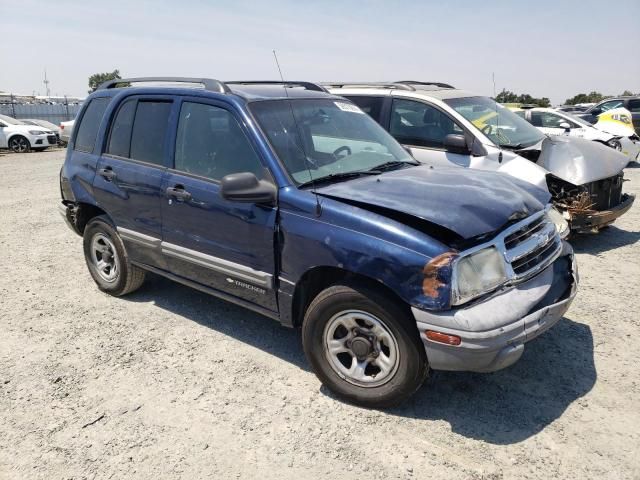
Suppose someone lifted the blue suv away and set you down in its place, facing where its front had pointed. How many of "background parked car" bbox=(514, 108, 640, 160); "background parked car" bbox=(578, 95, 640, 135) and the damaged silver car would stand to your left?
3

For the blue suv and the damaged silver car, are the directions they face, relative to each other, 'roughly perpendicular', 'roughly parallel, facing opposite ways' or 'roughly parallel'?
roughly parallel

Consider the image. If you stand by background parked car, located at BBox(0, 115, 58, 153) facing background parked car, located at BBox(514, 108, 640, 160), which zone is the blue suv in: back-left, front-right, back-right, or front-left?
front-right

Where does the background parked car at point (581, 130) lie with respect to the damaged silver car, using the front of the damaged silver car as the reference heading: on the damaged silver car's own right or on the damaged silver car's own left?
on the damaged silver car's own left

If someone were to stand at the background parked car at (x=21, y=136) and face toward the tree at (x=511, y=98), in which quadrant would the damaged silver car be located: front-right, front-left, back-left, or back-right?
front-right

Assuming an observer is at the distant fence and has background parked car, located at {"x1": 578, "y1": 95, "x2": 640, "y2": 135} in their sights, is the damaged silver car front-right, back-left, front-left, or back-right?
front-right

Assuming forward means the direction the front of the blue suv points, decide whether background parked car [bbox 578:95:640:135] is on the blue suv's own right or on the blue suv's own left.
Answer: on the blue suv's own left

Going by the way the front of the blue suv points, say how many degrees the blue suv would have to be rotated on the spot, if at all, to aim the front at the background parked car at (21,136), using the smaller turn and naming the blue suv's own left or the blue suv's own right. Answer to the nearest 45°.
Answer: approximately 180°

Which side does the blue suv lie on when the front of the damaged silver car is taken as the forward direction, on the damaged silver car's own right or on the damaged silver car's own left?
on the damaged silver car's own right

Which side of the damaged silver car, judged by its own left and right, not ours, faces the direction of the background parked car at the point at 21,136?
back

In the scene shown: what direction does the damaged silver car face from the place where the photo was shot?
facing the viewer and to the right of the viewer

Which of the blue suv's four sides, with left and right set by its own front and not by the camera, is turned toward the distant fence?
back

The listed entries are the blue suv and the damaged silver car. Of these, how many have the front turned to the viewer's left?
0

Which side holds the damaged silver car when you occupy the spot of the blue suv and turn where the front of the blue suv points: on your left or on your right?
on your left
